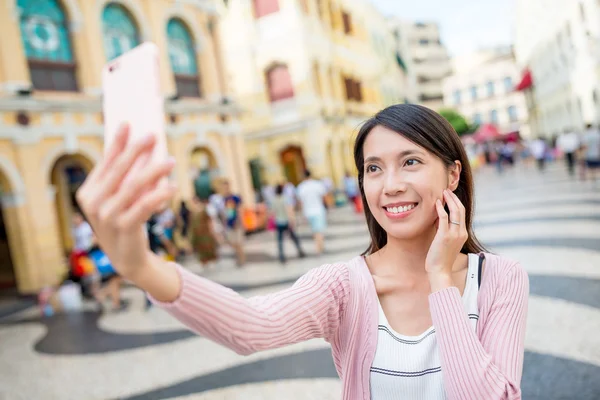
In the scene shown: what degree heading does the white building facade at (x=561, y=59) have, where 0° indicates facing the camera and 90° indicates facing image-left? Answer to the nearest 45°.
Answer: approximately 45°

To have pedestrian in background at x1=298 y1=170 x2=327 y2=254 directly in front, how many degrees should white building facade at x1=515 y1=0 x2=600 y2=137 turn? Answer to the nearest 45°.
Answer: approximately 45° to its left

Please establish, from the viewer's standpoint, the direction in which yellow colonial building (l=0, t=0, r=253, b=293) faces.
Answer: facing the viewer and to the right of the viewer

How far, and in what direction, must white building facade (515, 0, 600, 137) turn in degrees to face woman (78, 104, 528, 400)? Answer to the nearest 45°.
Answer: approximately 45° to its left

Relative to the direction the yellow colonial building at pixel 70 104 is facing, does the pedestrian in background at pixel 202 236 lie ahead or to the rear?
ahead

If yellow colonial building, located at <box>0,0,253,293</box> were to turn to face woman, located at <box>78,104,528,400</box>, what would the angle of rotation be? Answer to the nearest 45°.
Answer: approximately 45° to its right

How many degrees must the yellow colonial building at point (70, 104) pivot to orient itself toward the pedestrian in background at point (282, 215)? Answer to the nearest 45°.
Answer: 0° — it already faces them

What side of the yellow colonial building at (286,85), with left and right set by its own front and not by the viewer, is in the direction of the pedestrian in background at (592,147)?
front

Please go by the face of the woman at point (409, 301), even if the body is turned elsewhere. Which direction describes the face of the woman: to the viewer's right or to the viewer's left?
to the viewer's left
